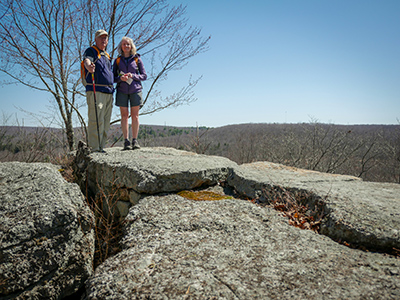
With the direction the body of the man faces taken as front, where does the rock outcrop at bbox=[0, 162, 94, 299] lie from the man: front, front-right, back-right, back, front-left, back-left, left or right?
front-right

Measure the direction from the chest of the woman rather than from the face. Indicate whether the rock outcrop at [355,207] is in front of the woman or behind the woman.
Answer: in front

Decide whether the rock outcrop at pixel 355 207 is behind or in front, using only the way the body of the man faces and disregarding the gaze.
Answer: in front

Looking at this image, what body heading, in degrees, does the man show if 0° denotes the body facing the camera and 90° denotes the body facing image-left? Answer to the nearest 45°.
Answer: approximately 315°

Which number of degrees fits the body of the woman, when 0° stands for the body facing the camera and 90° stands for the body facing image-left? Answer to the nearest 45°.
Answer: approximately 0°
